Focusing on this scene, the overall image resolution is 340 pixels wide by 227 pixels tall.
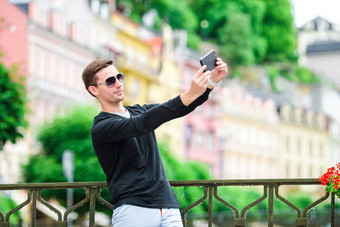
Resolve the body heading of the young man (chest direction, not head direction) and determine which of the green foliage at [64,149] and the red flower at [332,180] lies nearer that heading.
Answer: the red flower

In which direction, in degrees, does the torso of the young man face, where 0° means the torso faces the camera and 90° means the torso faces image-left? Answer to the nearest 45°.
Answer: approximately 315°

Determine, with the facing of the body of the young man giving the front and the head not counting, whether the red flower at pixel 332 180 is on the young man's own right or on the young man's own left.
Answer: on the young man's own left

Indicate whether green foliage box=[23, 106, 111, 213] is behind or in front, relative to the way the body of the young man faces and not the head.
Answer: behind
